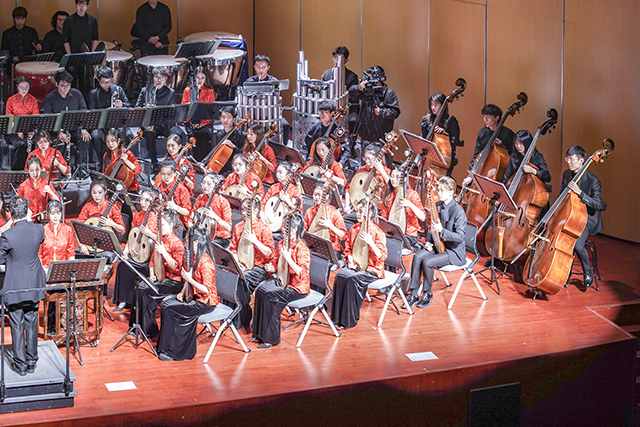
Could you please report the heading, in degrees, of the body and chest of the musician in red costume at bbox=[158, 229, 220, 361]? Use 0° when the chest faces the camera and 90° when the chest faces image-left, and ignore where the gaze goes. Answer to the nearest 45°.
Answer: approximately 90°

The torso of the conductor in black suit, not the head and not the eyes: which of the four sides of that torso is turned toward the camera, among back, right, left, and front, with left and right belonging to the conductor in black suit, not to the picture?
back

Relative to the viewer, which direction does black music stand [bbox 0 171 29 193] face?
away from the camera

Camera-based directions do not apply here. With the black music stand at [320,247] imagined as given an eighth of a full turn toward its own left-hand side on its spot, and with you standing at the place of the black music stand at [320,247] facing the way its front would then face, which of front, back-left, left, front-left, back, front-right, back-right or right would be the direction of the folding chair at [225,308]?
back-left

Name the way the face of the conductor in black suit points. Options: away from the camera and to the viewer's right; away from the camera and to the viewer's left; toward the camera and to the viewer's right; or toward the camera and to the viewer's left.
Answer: away from the camera and to the viewer's right

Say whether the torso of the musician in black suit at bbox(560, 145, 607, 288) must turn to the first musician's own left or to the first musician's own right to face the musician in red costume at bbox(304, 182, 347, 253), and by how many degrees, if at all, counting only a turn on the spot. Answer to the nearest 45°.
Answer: approximately 45° to the first musician's own right

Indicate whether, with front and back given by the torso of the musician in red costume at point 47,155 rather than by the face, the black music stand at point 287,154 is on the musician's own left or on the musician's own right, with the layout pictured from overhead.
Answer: on the musician's own left

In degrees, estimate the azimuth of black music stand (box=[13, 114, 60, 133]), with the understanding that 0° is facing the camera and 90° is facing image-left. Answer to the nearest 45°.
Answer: approximately 180°

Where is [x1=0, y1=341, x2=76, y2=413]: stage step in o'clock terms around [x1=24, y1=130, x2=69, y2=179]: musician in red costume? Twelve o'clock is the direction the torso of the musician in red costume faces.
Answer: The stage step is roughly at 12 o'clock from the musician in red costume.

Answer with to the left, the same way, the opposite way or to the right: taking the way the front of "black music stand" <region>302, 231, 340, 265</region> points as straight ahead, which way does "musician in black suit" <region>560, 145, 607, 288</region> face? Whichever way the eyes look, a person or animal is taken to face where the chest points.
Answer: the opposite way

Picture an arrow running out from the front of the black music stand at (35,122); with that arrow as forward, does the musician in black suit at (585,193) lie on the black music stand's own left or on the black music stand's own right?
on the black music stand's own right
